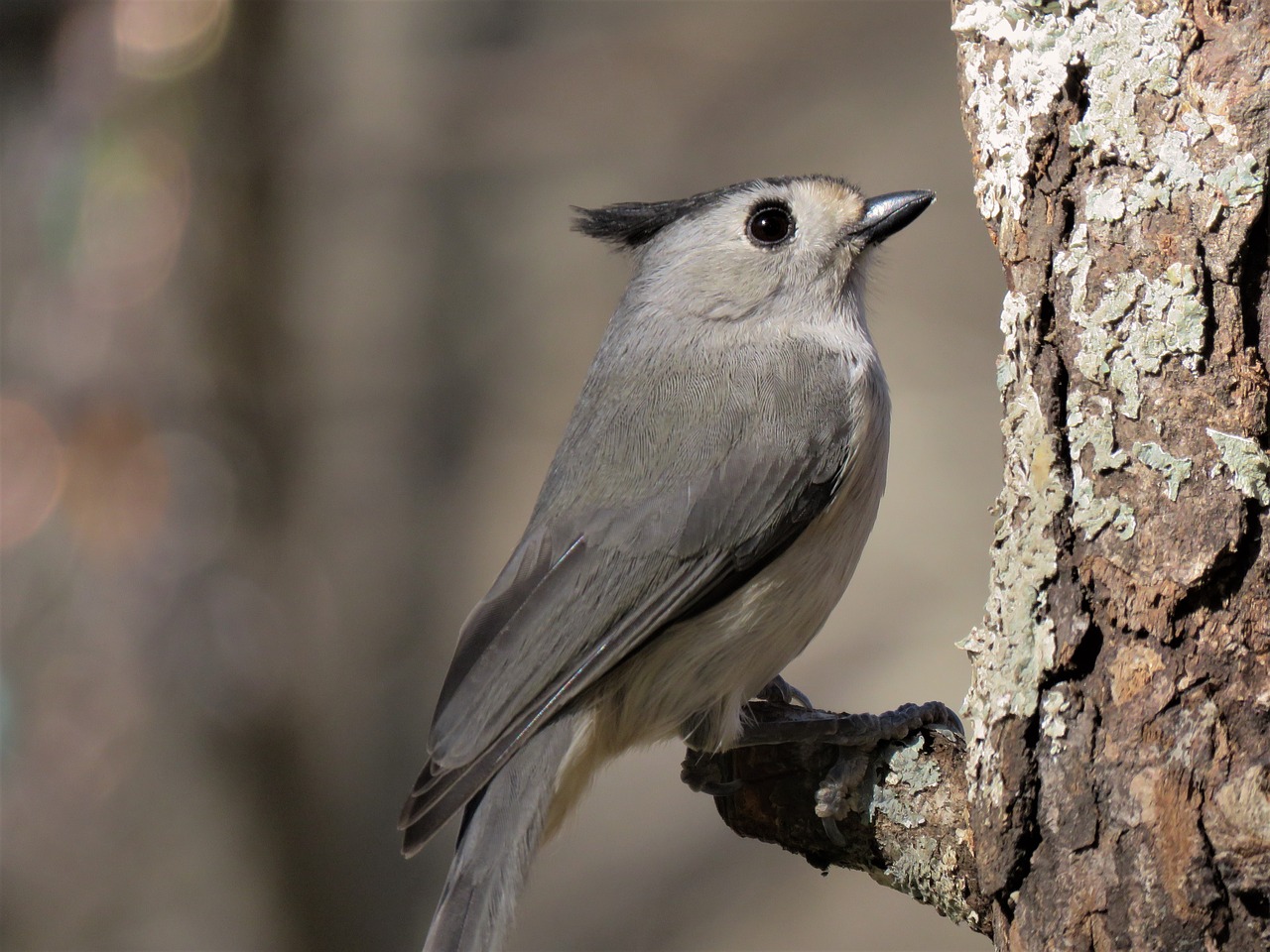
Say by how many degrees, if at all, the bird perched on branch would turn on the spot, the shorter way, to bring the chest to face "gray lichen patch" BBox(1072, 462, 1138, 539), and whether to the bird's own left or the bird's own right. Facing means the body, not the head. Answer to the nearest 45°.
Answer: approximately 45° to the bird's own right

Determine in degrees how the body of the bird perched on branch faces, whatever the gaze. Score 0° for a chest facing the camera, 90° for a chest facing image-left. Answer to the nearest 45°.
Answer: approximately 270°

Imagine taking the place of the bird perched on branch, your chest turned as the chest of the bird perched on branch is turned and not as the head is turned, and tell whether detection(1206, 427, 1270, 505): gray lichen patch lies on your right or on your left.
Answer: on your right
